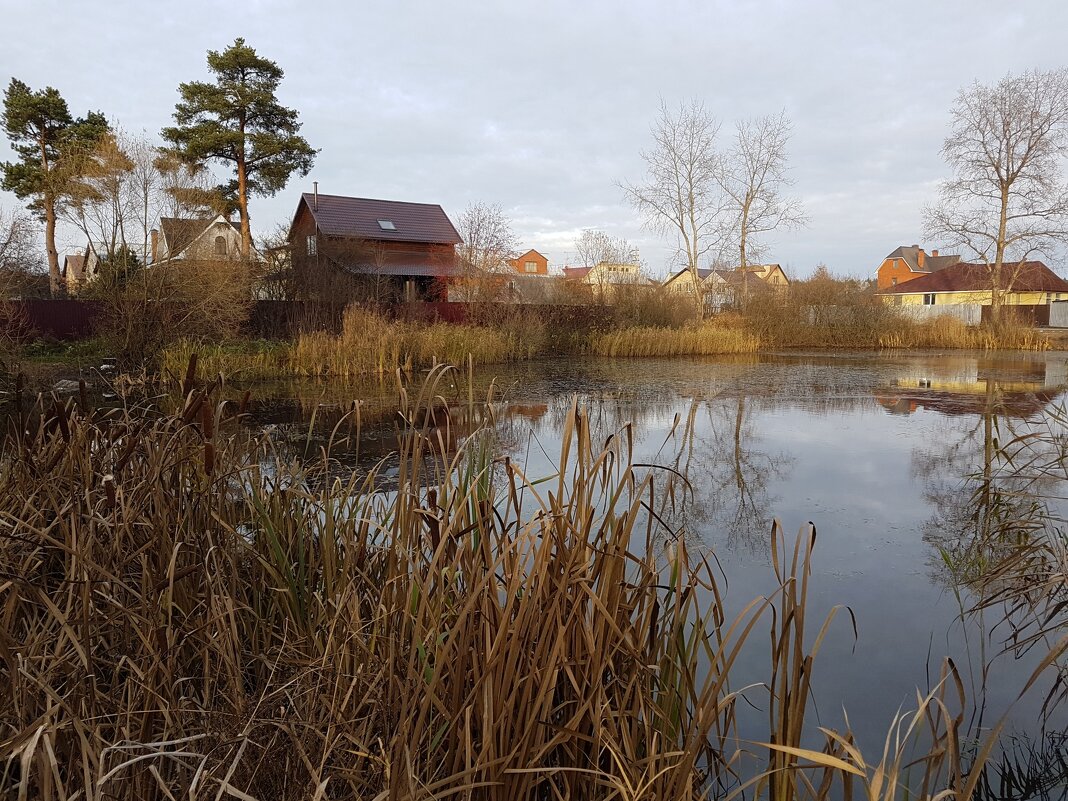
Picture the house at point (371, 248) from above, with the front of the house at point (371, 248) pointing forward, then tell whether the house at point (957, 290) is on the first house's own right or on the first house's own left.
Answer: on the first house's own left

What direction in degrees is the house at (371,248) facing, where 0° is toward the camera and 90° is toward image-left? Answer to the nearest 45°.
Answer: approximately 0°

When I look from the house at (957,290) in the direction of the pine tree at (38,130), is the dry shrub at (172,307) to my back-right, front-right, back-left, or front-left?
front-left

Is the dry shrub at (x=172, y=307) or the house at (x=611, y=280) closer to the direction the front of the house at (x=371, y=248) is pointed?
the dry shrub

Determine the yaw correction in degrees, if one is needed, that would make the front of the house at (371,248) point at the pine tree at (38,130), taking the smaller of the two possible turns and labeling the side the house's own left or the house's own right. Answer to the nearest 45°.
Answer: approximately 90° to the house's own right

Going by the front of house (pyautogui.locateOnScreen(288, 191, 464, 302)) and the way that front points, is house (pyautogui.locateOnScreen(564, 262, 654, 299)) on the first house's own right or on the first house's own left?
on the first house's own left

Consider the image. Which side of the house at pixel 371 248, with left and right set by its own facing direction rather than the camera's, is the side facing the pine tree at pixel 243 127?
right

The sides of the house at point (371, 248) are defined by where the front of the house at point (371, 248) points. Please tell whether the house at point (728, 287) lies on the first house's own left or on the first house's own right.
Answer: on the first house's own left

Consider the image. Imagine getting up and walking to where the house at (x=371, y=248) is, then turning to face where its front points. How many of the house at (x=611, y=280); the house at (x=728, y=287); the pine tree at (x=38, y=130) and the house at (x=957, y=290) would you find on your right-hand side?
1
